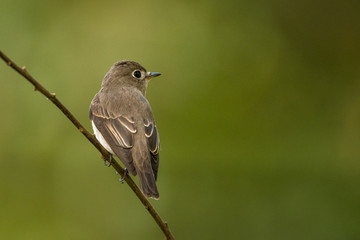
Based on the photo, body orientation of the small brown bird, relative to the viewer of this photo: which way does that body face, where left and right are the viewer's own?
facing away from the viewer and to the left of the viewer
